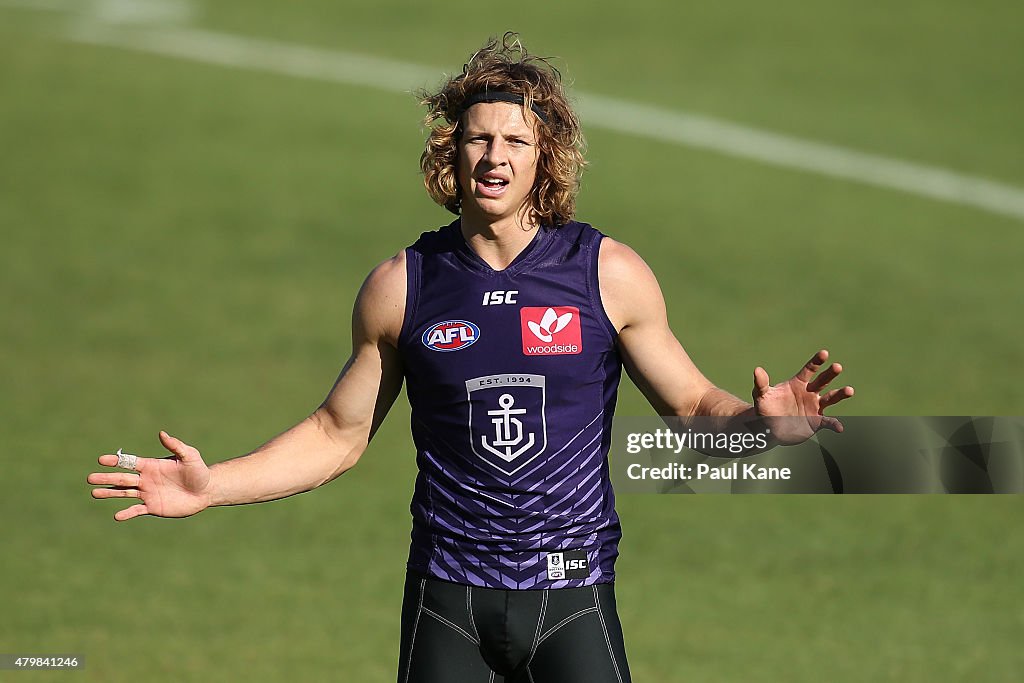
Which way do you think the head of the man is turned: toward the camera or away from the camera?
toward the camera

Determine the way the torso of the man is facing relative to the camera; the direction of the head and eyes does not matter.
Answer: toward the camera
